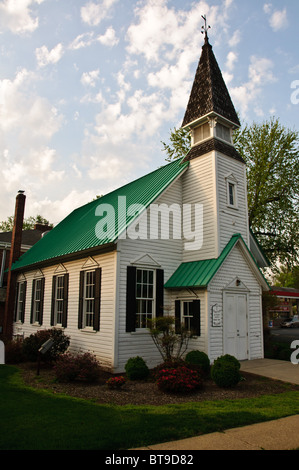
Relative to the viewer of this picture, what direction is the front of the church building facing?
facing the viewer and to the right of the viewer

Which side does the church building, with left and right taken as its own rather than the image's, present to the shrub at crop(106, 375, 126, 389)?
right

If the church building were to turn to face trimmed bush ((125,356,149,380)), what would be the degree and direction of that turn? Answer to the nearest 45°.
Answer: approximately 90° to its right

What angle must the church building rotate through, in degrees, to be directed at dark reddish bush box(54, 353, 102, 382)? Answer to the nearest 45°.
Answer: approximately 90° to its right

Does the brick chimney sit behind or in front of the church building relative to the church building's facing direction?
behind

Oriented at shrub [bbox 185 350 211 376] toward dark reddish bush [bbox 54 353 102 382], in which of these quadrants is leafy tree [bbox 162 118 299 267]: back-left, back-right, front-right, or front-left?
back-right

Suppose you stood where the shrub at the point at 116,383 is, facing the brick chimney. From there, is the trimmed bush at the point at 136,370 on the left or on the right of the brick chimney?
right

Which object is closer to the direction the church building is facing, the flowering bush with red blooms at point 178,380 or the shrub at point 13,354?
the flowering bush with red blooms

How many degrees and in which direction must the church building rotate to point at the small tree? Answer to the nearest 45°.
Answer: approximately 45° to its right
